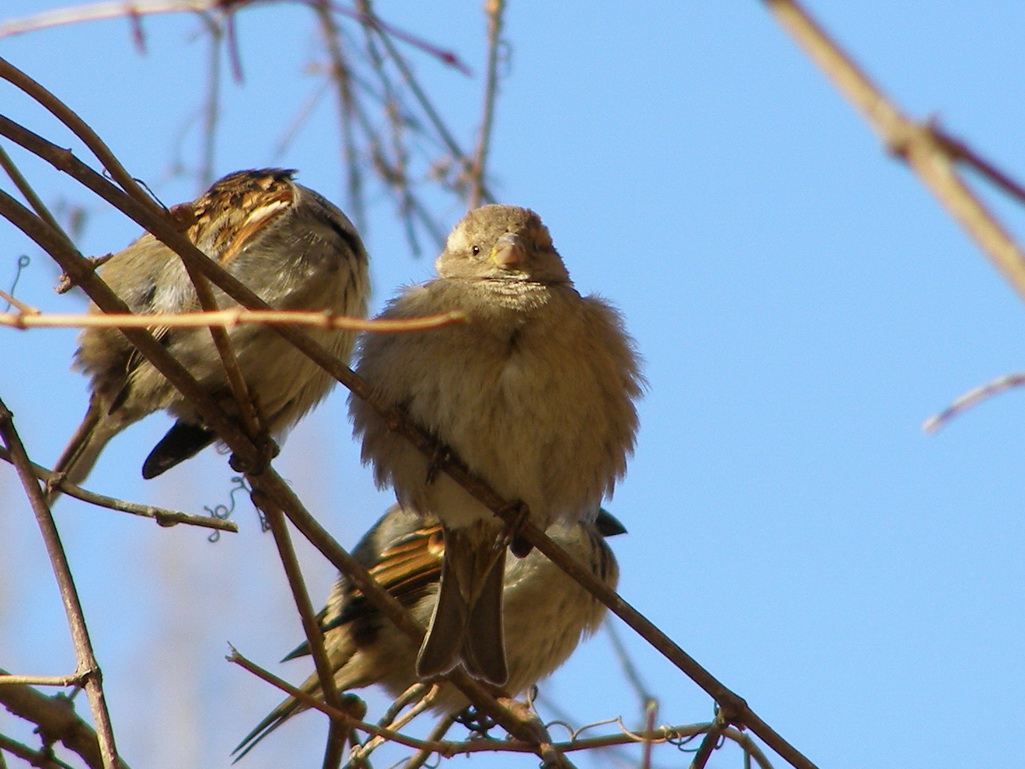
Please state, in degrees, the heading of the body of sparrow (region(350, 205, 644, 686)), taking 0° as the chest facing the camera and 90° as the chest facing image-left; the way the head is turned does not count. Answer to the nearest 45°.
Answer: approximately 0°

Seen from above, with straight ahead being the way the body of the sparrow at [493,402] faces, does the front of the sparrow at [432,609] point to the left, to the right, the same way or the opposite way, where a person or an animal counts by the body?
to the left

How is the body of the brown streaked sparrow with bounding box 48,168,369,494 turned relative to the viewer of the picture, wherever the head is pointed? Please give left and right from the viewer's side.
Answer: facing to the right of the viewer

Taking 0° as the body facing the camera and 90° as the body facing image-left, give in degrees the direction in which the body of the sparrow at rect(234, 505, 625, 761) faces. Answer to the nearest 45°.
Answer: approximately 270°
